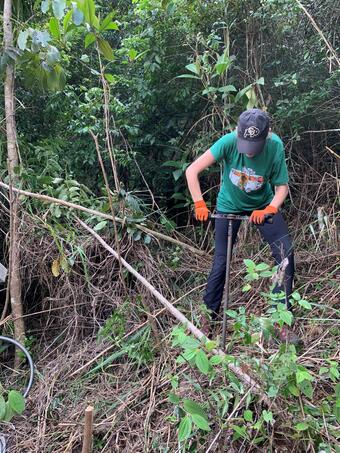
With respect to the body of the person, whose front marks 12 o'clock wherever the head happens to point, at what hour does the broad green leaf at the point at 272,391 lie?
The broad green leaf is roughly at 12 o'clock from the person.

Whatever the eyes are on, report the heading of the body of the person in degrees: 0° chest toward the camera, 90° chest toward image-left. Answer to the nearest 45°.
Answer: approximately 0°

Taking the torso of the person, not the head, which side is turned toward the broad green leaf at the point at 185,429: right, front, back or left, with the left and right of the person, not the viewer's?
front

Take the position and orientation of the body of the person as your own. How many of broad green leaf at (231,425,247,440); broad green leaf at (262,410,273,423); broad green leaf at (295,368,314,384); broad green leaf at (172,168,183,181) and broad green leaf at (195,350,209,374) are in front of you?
4

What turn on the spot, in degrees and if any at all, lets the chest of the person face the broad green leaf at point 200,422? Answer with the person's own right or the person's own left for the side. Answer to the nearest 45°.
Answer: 0° — they already face it

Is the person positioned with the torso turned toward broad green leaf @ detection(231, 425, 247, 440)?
yes

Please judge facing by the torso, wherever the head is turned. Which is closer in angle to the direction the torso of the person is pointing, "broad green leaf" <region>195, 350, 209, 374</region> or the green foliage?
the broad green leaf

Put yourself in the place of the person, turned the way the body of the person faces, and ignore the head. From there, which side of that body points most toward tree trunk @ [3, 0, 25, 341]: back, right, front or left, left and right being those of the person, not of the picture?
right

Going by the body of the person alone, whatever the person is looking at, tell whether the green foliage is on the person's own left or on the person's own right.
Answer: on the person's own right

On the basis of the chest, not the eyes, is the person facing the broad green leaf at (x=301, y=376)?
yes

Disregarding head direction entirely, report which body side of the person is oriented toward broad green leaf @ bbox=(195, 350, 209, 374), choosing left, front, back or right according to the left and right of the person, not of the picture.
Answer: front

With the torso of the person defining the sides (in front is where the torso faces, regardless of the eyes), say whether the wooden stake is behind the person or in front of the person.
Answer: in front

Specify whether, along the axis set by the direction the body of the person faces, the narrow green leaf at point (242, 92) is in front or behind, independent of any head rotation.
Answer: behind

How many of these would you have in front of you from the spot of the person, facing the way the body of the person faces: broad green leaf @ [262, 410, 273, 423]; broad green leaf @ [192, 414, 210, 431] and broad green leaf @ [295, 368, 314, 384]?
3
